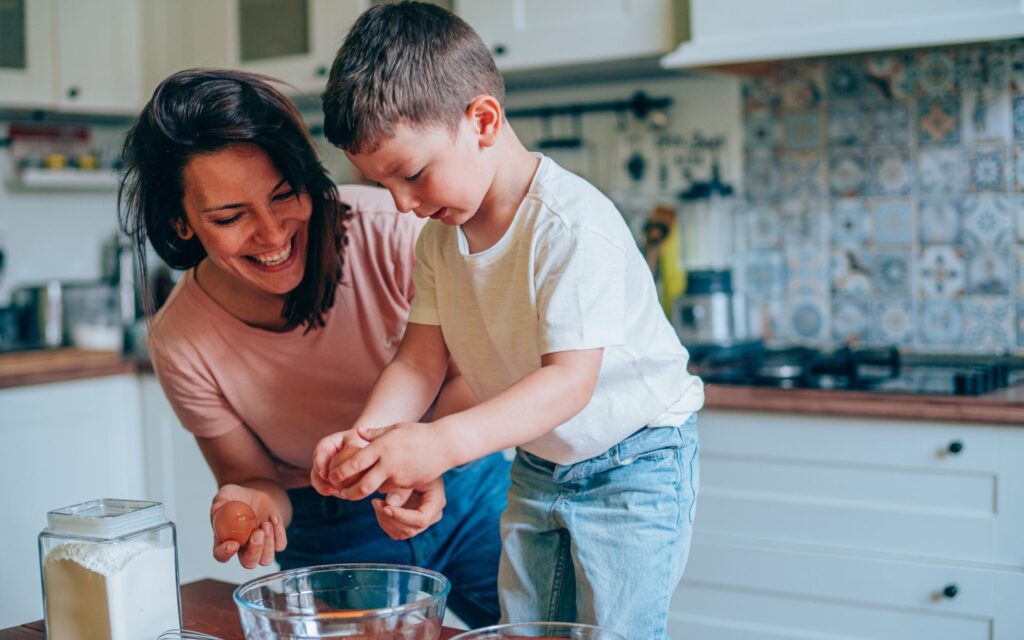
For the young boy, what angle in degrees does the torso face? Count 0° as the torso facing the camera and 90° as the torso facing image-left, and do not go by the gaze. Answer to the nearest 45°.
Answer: approximately 45°

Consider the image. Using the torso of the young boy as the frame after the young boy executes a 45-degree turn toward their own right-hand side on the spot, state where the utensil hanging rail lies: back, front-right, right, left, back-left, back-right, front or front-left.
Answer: right

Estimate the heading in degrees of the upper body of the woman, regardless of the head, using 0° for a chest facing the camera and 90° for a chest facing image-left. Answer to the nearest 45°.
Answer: approximately 0°

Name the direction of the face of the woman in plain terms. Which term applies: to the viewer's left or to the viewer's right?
to the viewer's right

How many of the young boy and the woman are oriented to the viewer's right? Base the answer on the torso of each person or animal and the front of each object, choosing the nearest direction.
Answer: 0

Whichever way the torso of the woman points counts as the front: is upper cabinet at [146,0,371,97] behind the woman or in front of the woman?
behind

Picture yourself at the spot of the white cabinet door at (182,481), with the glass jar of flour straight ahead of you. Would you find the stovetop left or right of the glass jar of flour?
left

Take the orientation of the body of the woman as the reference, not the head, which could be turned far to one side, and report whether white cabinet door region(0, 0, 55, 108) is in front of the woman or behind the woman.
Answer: behind
